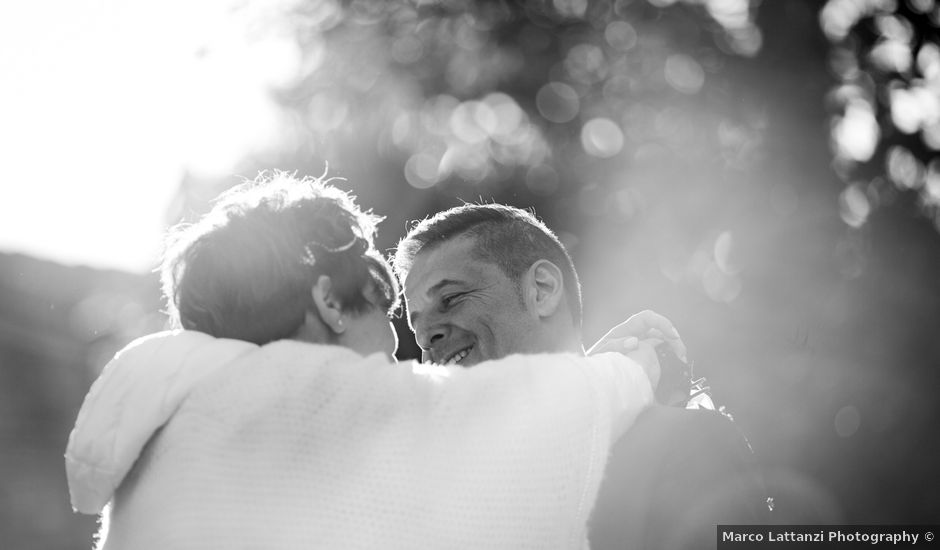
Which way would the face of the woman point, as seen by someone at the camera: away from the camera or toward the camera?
away from the camera

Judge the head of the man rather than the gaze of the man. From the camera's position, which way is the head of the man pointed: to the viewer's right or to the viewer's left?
to the viewer's left

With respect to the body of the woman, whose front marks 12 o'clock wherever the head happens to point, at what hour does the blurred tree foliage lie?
The blurred tree foliage is roughly at 1 o'clock from the woman.

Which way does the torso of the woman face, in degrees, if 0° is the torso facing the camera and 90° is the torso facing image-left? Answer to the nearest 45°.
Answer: approximately 180°

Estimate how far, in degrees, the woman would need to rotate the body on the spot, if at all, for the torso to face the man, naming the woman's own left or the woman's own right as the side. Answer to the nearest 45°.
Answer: approximately 45° to the woman's own right
